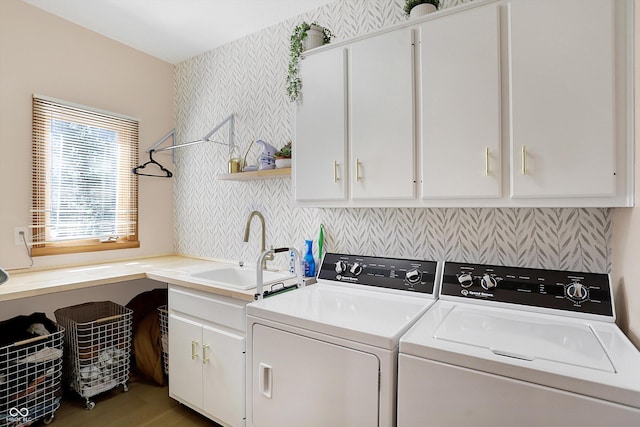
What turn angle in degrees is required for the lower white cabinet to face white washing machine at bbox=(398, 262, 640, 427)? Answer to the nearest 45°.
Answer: approximately 90° to its left

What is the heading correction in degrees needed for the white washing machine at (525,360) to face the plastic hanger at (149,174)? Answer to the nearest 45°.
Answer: approximately 90° to its right

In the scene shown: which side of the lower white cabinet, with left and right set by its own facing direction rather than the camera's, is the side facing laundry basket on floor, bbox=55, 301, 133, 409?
right

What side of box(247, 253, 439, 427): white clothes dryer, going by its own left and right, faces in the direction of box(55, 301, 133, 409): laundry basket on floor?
right

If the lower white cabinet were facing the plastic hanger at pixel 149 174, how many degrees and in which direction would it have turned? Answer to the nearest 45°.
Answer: approximately 135° to its right

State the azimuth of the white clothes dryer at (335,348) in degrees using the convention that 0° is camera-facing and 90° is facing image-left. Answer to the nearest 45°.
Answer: approximately 45°

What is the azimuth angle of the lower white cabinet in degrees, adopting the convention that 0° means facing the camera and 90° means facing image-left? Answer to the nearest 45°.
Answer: approximately 45°
